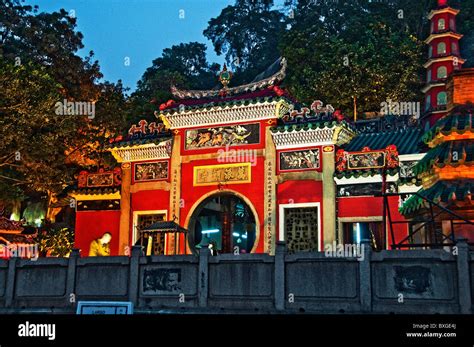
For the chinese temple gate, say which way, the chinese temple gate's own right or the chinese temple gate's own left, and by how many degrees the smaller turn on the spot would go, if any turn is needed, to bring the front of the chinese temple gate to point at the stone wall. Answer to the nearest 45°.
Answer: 0° — it already faces it

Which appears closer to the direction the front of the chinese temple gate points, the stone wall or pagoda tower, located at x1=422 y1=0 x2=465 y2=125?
the stone wall

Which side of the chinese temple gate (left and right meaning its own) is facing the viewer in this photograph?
front

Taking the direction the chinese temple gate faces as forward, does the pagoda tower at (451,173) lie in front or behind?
in front

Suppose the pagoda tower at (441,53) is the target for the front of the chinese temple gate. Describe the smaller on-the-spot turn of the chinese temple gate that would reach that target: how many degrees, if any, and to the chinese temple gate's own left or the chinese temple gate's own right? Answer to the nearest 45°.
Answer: approximately 135° to the chinese temple gate's own left
